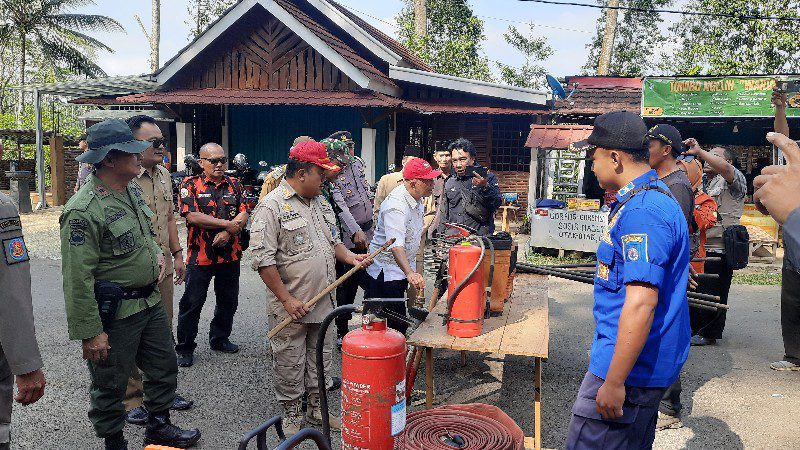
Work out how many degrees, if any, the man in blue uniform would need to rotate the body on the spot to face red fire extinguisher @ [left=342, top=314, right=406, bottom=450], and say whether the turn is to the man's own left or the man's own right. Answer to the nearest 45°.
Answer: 0° — they already face it

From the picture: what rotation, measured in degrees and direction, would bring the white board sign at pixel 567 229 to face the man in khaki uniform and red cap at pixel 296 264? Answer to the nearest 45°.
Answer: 0° — it already faces them

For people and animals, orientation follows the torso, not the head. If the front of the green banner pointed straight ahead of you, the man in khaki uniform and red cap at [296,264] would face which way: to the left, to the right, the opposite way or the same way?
to the left

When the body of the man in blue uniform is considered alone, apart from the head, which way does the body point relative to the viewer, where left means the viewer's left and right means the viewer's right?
facing to the left of the viewer

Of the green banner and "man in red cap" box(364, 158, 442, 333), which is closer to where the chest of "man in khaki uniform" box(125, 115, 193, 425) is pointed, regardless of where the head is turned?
the man in red cap

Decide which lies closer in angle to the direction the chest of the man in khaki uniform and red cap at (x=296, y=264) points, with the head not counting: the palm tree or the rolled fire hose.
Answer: the rolled fire hose

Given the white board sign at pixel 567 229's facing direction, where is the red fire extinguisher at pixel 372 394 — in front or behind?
in front

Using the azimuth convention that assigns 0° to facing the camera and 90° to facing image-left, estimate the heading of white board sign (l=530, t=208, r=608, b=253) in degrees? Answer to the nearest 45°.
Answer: approximately 0°

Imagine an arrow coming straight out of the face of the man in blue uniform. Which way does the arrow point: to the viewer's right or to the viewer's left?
to the viewer's left
